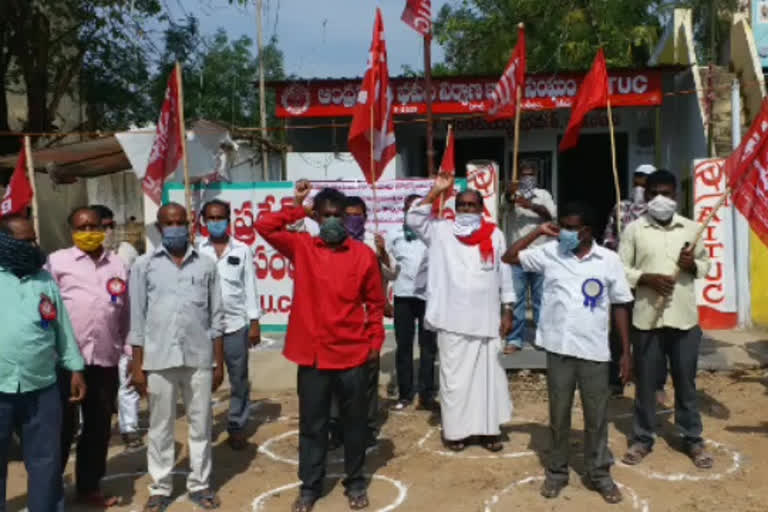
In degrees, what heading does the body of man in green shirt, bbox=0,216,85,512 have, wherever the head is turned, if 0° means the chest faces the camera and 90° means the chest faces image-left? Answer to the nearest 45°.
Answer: approximately 0°

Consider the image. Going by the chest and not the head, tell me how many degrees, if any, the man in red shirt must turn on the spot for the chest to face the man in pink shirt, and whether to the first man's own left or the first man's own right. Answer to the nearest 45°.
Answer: approximately 90° to the first man's own right

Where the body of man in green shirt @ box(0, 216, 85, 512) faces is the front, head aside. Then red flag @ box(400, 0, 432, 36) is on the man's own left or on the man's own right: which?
on the man's own left

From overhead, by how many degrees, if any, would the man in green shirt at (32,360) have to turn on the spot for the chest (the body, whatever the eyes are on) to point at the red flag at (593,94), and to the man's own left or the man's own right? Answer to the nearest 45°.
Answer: approximately 90° to the man's own left
